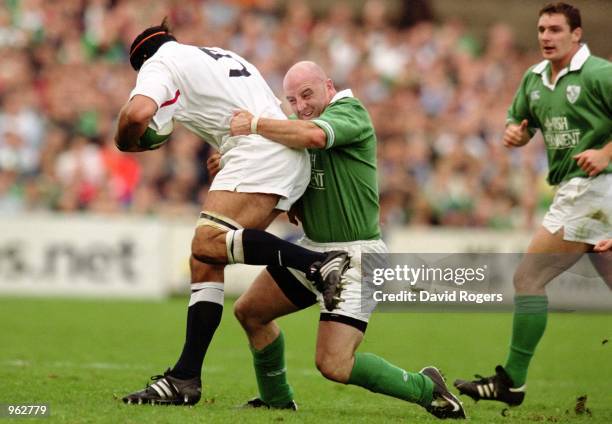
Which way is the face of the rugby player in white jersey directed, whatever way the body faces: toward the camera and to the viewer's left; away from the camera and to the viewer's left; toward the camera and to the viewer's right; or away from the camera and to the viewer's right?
away from the camera and to the viewer's left

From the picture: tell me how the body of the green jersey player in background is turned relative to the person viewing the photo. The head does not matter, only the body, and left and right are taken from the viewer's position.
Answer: facing the viewer and to the left of the viewer

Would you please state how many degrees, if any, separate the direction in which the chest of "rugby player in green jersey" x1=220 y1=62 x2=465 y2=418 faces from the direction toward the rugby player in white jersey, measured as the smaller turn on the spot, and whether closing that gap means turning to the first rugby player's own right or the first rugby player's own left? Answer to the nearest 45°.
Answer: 0° — they already face them

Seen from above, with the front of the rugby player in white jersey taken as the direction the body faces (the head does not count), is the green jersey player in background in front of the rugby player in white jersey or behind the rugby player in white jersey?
behind

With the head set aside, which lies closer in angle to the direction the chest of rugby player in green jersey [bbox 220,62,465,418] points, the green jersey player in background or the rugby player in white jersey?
the rugby player in white jersey

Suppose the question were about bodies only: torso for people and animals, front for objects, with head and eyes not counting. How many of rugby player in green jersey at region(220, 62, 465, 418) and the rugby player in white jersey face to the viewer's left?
2

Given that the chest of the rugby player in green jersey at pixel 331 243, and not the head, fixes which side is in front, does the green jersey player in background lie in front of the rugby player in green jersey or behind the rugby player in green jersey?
behind

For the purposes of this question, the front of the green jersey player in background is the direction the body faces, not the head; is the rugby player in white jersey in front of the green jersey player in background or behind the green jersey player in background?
in front

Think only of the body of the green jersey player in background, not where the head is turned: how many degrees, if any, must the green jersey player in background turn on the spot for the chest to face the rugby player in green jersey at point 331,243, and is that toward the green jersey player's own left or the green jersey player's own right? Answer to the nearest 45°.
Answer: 0° — they already face them

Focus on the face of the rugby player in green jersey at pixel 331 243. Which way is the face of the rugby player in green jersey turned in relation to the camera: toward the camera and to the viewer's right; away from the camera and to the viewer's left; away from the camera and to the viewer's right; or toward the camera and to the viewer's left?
toward the camera and to the viewer's left

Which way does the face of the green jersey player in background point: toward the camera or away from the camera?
toward the camera

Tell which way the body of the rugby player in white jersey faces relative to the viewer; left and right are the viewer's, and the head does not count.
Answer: facing to the left of the viewer

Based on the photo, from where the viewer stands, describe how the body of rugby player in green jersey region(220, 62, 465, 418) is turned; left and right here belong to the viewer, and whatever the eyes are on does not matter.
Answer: facing to the left of the viewer
